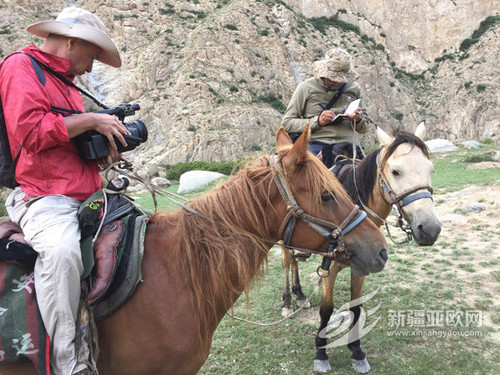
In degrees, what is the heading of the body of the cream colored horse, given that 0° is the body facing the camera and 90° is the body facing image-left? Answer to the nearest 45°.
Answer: approximately 315°

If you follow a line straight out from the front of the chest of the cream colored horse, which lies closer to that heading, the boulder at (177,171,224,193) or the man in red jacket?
the man in red jacket

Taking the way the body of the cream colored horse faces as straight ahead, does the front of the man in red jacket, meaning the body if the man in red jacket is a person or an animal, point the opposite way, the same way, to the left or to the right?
to the left

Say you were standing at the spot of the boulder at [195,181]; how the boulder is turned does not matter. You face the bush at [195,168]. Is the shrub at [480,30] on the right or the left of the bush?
right

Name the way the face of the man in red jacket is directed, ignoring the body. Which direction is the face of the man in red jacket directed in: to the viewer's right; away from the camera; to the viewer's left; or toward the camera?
to the viewer's right

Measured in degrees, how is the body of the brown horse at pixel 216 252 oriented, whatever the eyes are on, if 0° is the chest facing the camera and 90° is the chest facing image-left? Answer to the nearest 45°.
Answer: approximately 270°

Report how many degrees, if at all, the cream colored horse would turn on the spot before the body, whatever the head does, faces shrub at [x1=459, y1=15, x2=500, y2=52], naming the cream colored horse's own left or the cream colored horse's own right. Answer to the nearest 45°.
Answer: approximately 135° to the cream colored horse's own left

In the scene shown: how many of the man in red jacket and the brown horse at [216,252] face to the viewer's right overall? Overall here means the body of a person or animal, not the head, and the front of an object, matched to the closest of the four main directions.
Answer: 2

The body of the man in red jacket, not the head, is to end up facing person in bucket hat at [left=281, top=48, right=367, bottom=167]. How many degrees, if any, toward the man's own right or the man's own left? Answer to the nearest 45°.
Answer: approximately 45° to the man's own left

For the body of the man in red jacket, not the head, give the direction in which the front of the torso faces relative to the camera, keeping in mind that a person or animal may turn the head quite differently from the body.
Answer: to the viewer's right

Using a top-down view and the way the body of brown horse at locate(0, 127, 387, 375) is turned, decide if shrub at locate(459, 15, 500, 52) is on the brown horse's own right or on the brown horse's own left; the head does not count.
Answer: on the brown horse's own left
